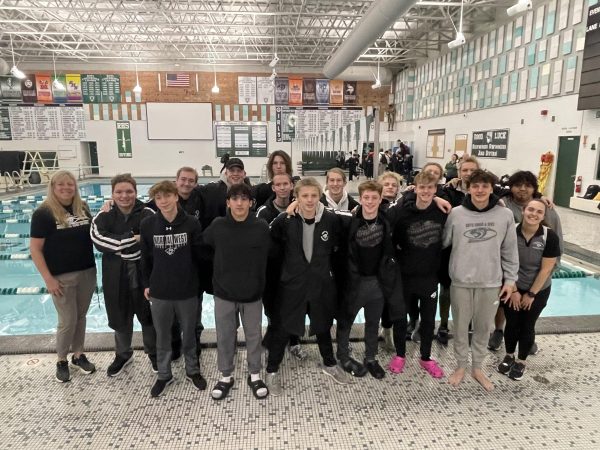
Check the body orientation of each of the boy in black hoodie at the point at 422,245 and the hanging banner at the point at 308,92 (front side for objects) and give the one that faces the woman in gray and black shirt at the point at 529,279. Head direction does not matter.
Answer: the hanging banner

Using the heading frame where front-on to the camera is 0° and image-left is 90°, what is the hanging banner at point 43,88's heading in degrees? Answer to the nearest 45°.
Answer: approximately 0°

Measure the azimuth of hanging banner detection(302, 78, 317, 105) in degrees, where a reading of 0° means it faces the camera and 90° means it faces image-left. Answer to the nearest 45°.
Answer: approximately 0°

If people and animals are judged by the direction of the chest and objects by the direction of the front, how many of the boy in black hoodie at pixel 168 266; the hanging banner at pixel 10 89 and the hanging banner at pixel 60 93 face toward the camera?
3

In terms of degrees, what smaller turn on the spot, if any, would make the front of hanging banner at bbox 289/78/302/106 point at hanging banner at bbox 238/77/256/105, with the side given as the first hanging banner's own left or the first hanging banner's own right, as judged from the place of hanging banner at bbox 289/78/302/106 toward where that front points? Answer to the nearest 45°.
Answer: approximately 90° to the first hanging banner's own right

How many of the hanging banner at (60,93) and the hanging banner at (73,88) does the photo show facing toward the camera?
2

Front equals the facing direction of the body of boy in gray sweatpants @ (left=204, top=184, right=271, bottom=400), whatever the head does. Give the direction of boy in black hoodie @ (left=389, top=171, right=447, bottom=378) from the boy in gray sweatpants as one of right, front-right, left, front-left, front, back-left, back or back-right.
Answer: left

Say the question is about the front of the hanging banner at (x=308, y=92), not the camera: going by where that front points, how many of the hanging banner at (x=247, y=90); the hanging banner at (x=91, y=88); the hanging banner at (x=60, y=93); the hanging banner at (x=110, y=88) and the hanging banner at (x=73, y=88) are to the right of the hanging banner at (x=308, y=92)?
5
